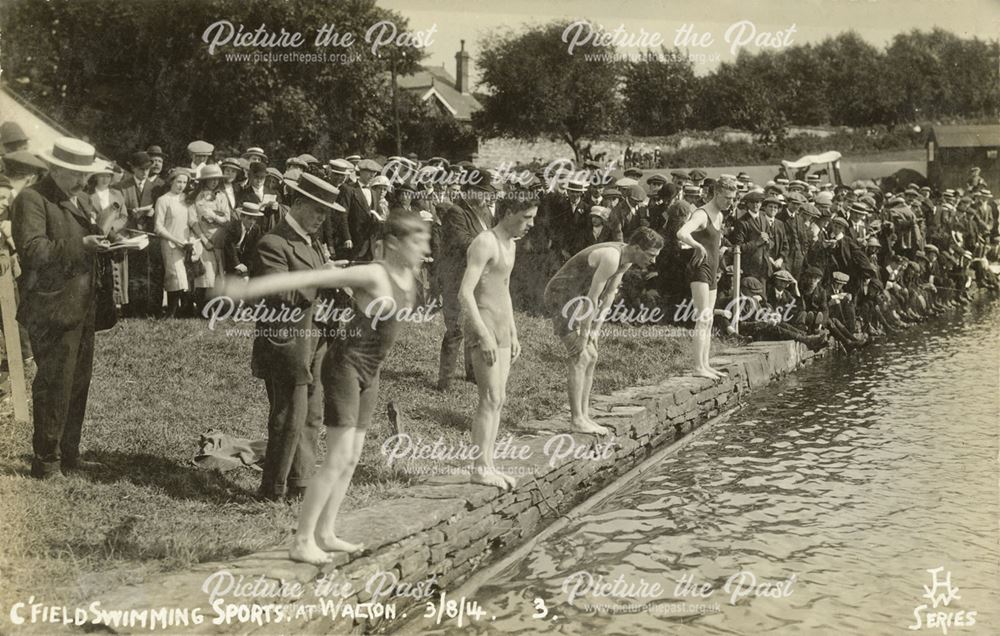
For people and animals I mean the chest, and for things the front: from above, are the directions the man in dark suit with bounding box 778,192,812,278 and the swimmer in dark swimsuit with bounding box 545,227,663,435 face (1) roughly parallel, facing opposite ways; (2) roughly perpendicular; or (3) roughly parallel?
roughly perpendicular

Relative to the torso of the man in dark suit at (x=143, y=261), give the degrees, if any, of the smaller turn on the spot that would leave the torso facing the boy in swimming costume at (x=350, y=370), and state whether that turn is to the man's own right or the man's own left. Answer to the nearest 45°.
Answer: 0° — they already face them

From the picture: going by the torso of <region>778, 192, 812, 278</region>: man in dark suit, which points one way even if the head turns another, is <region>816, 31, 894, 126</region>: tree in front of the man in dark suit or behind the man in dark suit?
behind

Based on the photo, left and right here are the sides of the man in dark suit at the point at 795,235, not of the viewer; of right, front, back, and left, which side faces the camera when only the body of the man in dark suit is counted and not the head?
front

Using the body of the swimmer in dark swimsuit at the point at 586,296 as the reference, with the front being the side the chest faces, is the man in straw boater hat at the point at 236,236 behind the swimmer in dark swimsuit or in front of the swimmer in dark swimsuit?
behind

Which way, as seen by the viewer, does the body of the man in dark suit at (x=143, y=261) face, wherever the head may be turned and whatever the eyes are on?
toward the camera

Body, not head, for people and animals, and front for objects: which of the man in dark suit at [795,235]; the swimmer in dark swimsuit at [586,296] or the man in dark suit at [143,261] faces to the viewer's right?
the swimmer in dark swimsuit

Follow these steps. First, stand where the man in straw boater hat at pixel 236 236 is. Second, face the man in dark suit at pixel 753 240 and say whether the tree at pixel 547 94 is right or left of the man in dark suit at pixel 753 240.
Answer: left

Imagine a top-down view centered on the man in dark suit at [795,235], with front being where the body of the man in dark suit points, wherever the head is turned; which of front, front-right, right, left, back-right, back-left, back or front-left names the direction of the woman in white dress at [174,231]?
front-right

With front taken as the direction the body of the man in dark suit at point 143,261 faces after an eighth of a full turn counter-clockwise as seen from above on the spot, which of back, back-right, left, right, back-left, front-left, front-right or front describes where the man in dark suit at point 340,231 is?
front

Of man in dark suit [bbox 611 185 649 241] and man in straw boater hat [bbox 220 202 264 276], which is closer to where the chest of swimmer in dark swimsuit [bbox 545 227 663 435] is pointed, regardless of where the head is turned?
the man in dark suit

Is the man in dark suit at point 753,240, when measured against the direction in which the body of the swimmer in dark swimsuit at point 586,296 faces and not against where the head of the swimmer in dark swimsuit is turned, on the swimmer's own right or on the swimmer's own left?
on the swimmer's own left

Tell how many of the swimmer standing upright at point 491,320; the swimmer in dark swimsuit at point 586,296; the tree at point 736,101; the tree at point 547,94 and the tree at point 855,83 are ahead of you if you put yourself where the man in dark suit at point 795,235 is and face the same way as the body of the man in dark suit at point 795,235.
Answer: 2

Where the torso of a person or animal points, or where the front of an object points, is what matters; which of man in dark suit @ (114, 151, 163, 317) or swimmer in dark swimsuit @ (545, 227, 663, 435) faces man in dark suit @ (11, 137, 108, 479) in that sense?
man in dark suit @ (114, 151, 163, 317)

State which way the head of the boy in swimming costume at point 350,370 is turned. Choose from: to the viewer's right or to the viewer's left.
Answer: to the viewer's right

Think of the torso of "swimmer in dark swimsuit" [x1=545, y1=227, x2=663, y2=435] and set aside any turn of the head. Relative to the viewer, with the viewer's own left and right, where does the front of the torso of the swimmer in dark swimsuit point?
facing to the right of the viewer
